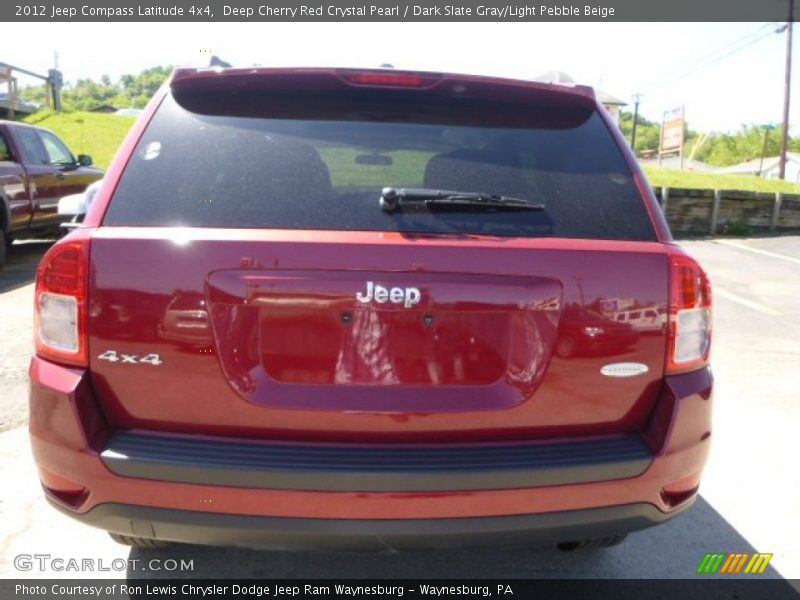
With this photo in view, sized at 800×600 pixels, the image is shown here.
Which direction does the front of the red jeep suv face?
away from the camera

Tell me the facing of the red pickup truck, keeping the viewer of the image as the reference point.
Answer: facing away from the viewer and to the right of the viewer

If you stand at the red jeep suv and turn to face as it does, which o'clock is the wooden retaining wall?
The wooden retaining wall is roughly at 1 o'clock from the red jeep suv.

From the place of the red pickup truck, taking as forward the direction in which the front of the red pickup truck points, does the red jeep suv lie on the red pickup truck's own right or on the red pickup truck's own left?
on the red pickup truck's own right

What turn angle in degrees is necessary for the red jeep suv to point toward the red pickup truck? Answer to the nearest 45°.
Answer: approximately 45° to its left
